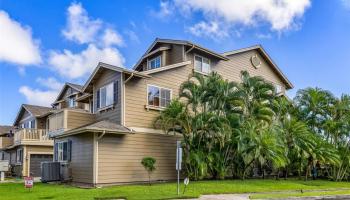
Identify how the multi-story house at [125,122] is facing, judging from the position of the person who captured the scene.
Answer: facing the viewer and to the left of the viewer

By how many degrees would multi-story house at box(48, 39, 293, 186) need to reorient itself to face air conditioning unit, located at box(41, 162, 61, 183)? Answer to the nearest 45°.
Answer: approximately 45° to its right

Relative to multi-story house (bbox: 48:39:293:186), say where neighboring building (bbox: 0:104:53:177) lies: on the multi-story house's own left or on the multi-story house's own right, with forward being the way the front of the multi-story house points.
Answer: on the multi-story house's own right

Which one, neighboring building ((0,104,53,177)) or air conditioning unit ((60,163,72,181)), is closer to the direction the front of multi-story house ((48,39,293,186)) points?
the air conditioning unit
